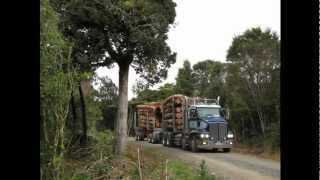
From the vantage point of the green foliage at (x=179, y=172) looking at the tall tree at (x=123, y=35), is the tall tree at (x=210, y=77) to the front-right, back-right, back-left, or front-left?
front-right

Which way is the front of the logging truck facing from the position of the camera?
facing the viewer and to the right of the viewer

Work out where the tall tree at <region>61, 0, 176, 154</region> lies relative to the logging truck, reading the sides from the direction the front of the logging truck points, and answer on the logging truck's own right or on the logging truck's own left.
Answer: on the logging truck's own right

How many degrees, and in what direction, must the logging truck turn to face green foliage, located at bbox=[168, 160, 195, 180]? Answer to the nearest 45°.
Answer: approximately 45° to its right
